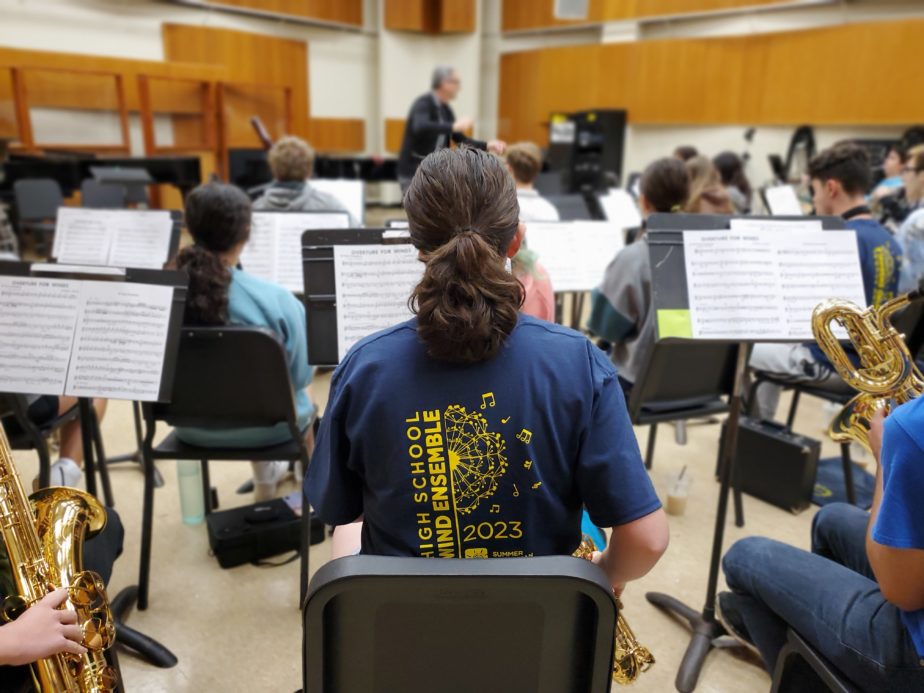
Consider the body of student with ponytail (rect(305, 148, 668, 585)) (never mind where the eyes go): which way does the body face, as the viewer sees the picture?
away from the camera

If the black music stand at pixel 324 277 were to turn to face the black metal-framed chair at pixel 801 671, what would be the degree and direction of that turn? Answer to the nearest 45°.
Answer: approximately 45° to its left

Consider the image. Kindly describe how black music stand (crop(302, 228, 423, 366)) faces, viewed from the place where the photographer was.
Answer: facing the viewer

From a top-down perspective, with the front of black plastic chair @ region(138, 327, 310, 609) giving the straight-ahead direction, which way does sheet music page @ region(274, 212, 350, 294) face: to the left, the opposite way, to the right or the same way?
the opposite way

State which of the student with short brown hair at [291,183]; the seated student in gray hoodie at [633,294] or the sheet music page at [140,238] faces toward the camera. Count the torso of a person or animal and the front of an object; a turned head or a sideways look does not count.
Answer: the sheet music page

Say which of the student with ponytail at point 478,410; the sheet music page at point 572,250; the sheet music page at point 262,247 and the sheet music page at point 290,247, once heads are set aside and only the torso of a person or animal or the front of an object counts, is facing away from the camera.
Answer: the student with ponytail

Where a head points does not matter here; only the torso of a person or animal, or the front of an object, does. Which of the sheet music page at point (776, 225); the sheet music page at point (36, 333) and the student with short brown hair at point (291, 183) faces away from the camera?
the student with short brown hair

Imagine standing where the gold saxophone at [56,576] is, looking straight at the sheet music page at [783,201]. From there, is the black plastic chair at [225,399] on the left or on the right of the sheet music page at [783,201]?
left

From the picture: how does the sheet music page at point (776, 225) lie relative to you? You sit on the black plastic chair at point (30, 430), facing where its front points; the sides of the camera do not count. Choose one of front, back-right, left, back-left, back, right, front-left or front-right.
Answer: right

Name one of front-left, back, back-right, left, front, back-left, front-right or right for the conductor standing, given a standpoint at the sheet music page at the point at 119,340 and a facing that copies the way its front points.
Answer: back-left

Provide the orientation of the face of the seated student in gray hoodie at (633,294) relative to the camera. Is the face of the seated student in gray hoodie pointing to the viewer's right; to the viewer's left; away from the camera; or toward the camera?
away from the camera

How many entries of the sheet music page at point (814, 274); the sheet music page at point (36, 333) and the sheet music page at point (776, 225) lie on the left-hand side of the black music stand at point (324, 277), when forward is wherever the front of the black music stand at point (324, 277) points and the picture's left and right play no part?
2

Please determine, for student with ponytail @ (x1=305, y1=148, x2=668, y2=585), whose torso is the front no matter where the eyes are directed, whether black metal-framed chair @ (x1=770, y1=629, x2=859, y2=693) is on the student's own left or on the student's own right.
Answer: on the student's own right

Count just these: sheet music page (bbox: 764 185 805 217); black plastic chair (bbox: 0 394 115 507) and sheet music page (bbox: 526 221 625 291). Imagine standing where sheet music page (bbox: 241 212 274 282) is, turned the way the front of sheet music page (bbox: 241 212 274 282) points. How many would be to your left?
2

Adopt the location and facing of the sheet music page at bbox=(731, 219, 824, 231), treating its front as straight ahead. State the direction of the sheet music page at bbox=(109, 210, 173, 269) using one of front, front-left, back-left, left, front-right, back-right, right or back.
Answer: right

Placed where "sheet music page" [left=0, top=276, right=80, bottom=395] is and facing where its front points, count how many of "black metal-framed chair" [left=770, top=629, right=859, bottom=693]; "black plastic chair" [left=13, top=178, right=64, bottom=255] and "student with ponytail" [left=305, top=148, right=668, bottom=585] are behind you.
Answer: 1

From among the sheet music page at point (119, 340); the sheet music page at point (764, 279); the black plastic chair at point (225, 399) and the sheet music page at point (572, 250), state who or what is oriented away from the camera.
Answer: the black plastic chair
